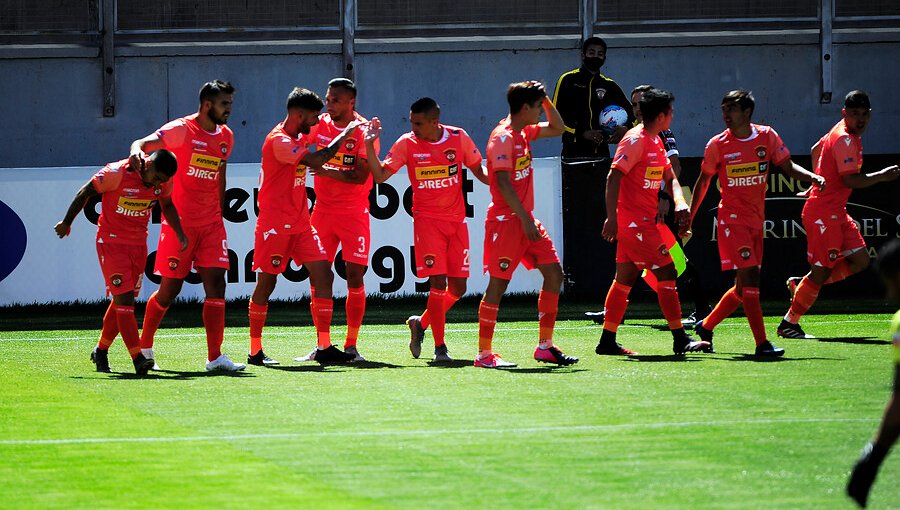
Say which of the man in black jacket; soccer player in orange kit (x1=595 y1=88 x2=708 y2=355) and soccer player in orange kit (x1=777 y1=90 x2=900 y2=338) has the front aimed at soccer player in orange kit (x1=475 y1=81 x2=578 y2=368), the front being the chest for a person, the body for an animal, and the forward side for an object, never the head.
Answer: the man in black jacket

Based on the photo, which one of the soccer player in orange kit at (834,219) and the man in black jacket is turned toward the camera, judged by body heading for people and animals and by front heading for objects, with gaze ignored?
the man in black jacket

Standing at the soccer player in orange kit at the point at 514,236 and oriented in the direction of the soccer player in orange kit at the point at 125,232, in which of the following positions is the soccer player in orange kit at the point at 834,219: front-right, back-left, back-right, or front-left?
back-right

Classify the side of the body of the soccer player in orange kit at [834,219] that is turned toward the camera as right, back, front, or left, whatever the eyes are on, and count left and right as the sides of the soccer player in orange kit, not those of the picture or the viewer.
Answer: right

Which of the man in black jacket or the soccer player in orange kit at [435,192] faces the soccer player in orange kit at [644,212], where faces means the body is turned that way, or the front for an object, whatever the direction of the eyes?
the man in black jacket

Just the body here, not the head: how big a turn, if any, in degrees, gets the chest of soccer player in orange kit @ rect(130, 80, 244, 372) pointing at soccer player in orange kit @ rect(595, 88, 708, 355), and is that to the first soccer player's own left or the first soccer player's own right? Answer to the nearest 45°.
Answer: approximately 45° to the first soccer player's own left

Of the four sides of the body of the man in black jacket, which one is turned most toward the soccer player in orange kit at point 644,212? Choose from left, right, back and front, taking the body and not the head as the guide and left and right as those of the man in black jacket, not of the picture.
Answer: front

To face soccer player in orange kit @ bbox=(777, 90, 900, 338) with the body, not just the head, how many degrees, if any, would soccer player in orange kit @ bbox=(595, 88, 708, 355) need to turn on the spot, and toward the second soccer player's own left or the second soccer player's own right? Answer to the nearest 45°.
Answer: approximately 90° to the second soccer player's own left

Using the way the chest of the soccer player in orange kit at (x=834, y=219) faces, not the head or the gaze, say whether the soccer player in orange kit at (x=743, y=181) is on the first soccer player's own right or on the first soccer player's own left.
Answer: on the first soccer player's own right

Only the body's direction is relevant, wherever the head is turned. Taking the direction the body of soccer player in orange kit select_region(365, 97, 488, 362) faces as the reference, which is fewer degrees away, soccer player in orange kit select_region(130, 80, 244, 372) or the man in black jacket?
the soccer player in orange kit

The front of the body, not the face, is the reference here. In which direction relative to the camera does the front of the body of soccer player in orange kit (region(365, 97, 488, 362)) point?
toward the camera

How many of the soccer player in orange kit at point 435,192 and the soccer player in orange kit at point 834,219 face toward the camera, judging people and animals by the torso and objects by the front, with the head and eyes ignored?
1

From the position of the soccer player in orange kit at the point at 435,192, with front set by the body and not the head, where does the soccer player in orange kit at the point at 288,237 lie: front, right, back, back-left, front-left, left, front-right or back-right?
right

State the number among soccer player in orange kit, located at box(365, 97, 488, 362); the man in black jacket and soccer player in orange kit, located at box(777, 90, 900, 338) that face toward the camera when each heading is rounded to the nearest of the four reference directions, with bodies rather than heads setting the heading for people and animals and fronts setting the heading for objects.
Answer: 2

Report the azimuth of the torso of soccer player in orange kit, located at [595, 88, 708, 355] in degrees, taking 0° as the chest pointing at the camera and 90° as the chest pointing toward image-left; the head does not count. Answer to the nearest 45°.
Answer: approximately 315°

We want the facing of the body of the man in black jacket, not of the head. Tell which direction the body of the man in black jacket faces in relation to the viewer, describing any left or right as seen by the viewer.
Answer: facing the viewer

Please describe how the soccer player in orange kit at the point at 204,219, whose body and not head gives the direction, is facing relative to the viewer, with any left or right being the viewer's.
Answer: facing the viewer and to the right of the viewer

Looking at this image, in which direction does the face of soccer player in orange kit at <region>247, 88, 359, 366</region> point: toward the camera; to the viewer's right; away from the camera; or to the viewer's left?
to the viewer's right
